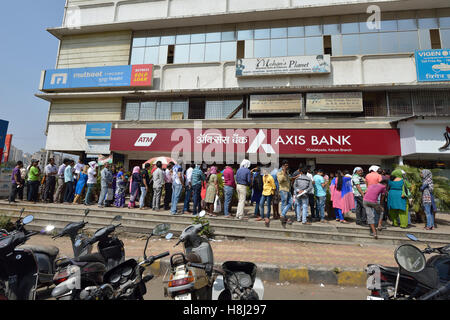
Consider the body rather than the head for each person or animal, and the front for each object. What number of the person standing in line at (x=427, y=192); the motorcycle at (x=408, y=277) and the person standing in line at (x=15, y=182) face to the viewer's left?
1

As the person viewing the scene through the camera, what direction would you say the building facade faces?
facing the viewer

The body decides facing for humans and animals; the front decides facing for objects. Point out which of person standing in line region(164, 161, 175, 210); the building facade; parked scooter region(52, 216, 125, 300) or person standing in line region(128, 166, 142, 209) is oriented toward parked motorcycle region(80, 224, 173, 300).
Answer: the building facade

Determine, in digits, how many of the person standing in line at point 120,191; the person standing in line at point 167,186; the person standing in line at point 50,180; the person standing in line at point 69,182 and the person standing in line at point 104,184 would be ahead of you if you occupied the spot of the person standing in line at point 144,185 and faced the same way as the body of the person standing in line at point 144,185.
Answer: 1

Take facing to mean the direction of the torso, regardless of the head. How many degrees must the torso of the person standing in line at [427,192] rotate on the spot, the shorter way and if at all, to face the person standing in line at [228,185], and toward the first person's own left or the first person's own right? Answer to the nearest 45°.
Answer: approximately 45° to the first person's own left

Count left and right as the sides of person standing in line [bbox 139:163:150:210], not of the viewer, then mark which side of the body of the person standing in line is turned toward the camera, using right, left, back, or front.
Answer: right

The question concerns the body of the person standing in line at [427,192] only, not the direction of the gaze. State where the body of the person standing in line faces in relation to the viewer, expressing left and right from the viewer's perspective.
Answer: facing to the left of the viewer

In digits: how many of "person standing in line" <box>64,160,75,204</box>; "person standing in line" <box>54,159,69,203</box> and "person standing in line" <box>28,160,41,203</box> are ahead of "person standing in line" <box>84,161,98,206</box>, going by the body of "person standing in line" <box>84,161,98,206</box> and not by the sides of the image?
0

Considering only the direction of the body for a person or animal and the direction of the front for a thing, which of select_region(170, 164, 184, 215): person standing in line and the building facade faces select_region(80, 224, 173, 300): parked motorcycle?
the building facade

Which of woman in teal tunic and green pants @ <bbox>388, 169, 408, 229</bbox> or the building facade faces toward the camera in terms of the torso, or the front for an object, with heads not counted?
the building facade

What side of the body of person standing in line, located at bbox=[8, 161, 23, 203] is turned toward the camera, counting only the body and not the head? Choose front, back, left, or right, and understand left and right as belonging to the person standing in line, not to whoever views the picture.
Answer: right

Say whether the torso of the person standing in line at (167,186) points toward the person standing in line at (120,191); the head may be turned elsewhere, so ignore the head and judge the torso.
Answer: no

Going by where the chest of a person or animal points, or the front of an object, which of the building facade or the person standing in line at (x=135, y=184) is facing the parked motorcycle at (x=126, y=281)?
the building facade

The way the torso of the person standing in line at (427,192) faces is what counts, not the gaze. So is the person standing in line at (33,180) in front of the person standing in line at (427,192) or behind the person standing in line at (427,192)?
in front

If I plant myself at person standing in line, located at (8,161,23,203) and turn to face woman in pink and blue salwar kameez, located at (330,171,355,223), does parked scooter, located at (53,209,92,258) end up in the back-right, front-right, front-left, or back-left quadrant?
front-right

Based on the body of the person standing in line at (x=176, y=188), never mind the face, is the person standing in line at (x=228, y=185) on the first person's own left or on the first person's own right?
on the first person's own right

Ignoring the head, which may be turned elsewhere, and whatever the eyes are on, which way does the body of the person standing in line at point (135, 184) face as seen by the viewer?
to the viewer's right

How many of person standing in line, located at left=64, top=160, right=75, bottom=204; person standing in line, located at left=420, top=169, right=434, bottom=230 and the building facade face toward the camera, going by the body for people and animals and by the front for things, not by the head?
1
